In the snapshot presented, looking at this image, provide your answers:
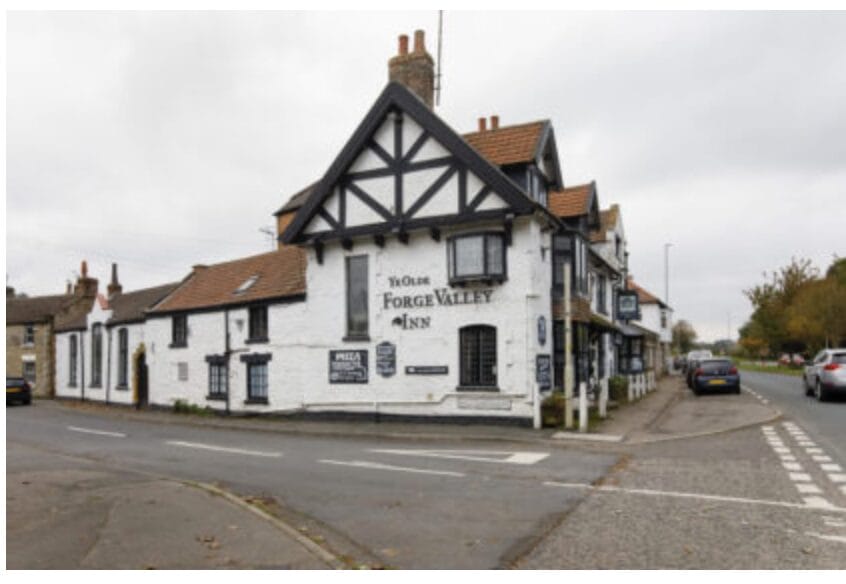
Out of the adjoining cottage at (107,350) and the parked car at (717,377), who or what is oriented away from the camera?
the parked car

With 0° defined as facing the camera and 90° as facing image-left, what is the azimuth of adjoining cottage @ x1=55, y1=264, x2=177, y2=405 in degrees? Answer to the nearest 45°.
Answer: approximately 45°

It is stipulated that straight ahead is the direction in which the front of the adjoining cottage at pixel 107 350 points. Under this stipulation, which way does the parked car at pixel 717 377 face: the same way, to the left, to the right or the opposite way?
the opposite way

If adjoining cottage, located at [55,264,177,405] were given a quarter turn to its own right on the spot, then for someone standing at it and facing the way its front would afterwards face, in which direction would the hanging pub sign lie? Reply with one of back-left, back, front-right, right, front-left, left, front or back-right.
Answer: back

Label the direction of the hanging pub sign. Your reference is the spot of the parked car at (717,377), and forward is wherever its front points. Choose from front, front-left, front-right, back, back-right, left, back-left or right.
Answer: back-left

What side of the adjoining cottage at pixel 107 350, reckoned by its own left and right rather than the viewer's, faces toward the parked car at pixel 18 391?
right

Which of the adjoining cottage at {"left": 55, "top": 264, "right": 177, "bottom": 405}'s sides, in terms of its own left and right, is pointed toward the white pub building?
left

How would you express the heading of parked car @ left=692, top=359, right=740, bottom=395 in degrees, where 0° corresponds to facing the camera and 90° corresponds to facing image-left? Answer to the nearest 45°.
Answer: approximately 180°

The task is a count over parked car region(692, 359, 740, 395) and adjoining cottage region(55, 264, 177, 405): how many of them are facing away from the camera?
1
